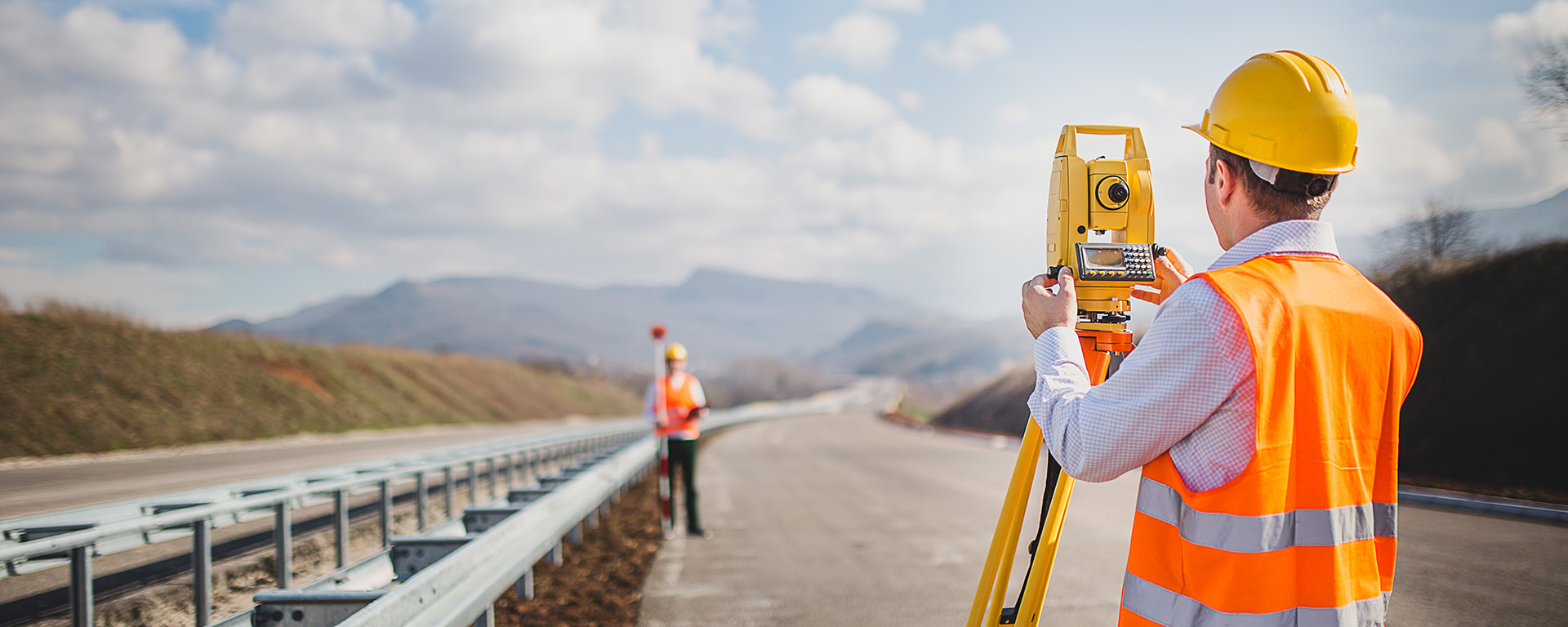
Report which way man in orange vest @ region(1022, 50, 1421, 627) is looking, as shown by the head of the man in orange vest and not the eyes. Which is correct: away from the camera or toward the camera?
away from the camera

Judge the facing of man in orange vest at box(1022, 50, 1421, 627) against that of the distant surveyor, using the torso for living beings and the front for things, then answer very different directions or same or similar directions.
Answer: very different directions

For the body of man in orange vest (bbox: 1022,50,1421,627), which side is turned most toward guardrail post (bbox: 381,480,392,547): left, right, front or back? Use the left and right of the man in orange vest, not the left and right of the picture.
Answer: front

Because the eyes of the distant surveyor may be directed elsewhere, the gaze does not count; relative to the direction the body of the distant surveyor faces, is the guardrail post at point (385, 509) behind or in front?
in front

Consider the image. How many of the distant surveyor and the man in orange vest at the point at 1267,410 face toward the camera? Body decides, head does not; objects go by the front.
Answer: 1

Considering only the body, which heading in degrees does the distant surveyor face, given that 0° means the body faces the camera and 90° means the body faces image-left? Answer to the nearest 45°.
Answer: approximately 0°

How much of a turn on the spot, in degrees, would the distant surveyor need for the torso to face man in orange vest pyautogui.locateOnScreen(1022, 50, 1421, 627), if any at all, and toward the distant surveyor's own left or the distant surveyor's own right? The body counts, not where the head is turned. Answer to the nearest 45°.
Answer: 0° — they already face them

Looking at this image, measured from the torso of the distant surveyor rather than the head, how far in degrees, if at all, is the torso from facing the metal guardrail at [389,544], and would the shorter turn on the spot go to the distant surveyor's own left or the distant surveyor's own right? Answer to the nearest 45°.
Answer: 0° — they already face it

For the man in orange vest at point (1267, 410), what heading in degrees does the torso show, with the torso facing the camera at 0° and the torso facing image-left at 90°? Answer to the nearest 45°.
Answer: approximately 135°

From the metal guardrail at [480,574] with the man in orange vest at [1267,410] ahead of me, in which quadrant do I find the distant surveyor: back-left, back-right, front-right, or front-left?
back-left

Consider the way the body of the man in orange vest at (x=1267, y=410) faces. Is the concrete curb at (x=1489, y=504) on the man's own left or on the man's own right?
on the man's own right

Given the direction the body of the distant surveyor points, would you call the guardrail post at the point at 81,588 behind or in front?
in front

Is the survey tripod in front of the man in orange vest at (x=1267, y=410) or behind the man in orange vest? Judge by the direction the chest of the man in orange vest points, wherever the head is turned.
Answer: in front

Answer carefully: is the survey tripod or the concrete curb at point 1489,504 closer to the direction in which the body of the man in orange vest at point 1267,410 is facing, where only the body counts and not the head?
the survey tripod
